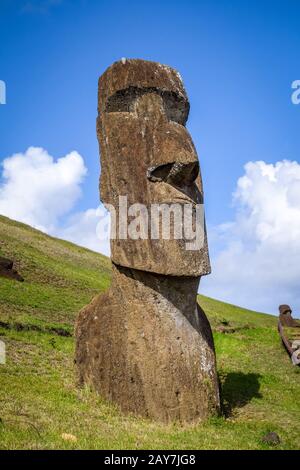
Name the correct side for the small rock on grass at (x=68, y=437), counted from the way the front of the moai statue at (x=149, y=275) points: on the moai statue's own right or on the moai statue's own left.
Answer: on the moai statue's own right

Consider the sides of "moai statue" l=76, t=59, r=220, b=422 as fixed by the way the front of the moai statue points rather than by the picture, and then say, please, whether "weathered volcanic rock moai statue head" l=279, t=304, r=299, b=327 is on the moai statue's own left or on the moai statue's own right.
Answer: on the moai statue's own left

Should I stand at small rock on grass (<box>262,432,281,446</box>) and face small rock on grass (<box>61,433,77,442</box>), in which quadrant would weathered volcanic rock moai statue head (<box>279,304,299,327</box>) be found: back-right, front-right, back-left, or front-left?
back-right

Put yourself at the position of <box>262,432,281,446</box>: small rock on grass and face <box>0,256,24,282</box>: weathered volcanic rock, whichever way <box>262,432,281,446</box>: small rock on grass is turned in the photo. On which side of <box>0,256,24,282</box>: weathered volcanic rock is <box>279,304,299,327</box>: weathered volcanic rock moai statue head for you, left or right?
right

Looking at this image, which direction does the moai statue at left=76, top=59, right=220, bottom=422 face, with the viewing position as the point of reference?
facing the viewer and to the right of the viewer

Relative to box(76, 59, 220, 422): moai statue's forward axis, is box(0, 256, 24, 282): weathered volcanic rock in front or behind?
behind
